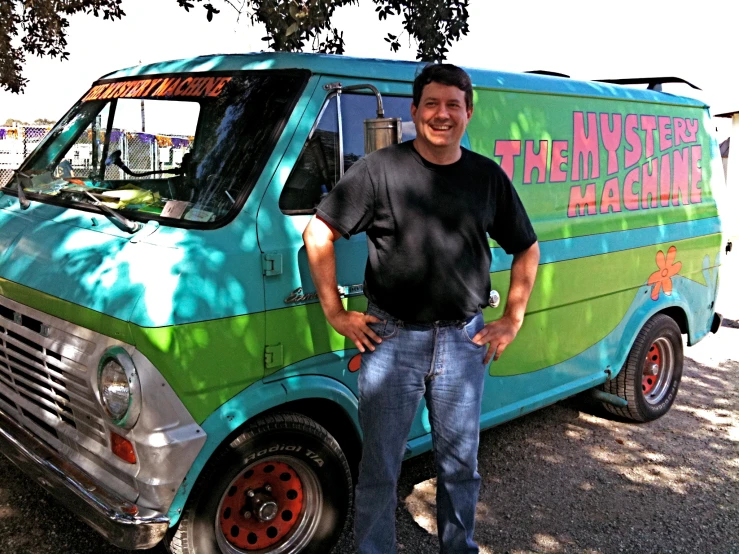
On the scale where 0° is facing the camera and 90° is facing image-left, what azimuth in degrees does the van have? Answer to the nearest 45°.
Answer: approximately 45°
